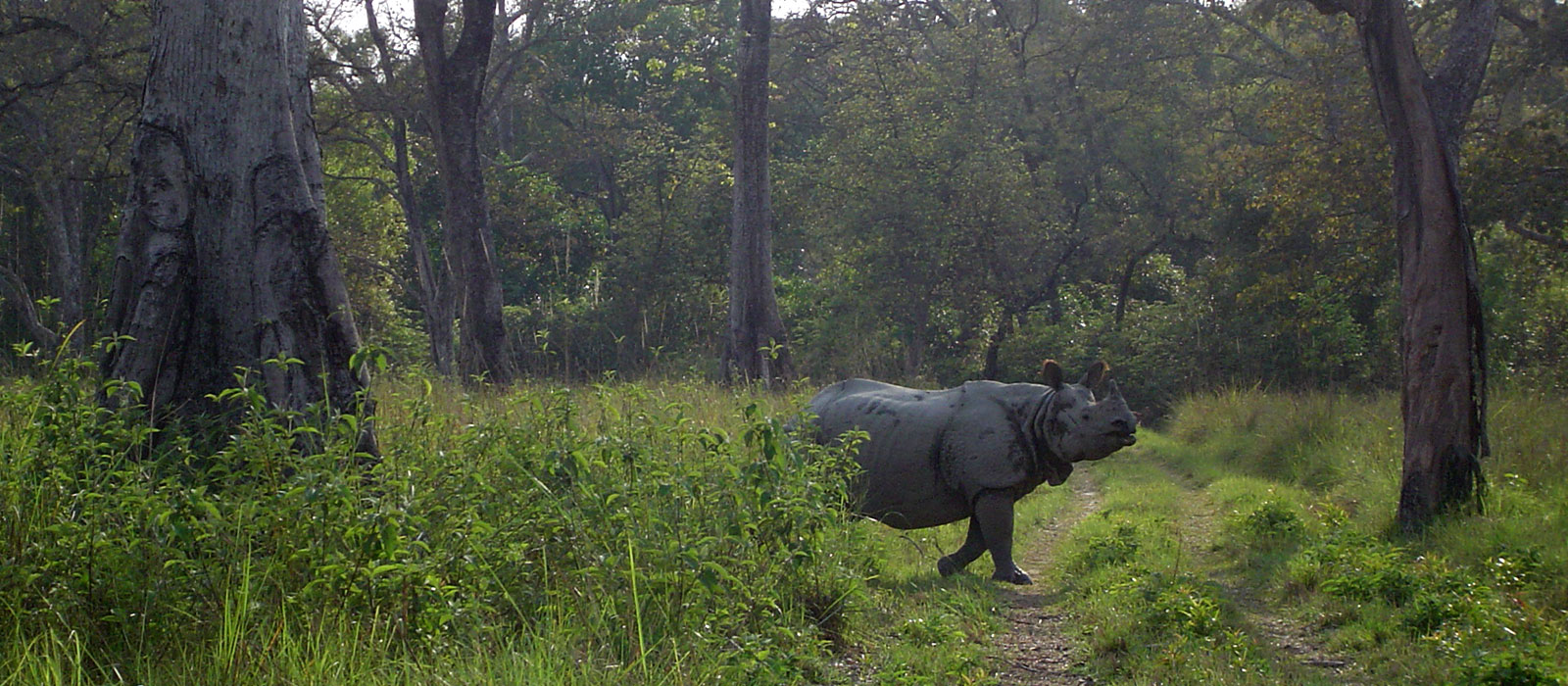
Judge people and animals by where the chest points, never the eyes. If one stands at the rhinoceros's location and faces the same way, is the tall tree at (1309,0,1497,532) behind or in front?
in front

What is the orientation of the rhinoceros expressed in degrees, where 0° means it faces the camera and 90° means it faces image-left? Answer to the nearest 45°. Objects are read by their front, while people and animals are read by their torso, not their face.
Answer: approximately 270°

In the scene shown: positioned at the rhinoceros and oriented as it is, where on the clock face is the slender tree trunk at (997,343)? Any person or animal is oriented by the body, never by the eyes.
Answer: The slender tree trunk is roughly at 9 o'clock from the rhinoceros.

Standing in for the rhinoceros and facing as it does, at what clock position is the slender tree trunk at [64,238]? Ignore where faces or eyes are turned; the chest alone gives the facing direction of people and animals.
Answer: The slender tree trunk is roughly at 7 o'clock from the rhinoceros.

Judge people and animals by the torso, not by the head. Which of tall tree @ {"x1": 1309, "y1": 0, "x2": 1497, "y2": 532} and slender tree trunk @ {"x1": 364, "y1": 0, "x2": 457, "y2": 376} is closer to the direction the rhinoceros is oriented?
the tall tree

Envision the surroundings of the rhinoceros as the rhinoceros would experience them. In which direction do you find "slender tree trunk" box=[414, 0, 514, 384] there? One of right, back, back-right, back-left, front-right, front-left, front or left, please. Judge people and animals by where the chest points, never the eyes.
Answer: back-left

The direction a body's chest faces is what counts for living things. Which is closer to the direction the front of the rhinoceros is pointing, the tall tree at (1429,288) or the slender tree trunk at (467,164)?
the tall tree

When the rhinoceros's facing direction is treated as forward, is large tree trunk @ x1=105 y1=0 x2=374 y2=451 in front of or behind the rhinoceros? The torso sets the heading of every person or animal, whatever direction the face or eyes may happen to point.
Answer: behind
